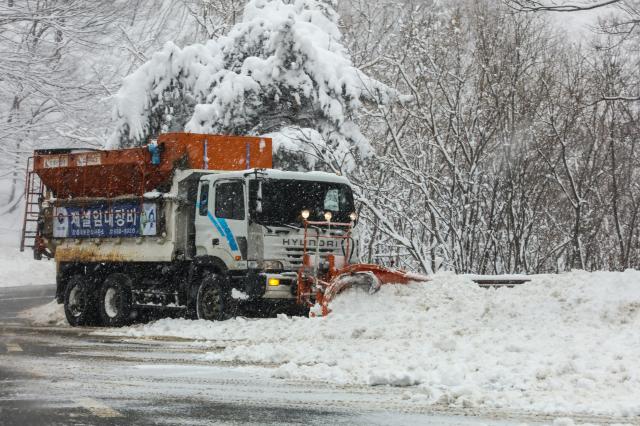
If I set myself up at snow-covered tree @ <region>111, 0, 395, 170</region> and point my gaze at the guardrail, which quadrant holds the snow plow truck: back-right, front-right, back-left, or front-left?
front-right

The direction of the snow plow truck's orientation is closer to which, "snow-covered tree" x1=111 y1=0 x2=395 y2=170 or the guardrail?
the guardrail

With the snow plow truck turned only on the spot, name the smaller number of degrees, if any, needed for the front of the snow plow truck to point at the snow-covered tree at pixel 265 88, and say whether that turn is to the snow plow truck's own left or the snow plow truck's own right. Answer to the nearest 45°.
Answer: approximately 135° to the snow plow truck's own left

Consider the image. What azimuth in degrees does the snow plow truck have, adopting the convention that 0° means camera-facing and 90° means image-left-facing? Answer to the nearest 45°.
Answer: approximately 315°

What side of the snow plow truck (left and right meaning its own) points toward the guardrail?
front

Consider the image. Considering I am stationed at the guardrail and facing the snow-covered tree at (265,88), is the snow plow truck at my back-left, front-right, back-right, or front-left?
front-left

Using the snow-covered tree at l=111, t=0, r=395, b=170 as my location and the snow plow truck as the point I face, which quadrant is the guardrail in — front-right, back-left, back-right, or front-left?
front-left
